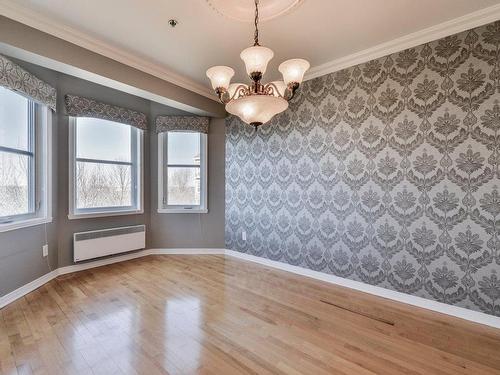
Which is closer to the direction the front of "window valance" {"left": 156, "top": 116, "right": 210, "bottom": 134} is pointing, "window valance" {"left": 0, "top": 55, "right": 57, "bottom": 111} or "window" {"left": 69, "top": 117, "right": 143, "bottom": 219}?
the window valance

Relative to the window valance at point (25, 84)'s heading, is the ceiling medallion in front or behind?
in front

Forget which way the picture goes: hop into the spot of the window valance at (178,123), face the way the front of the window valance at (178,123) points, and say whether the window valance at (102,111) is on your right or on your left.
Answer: on your right

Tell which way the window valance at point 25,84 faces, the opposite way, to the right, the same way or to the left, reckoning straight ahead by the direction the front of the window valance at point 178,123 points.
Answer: to the left

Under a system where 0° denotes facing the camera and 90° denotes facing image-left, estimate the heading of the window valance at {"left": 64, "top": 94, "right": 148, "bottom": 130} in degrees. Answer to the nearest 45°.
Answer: approximately 315°

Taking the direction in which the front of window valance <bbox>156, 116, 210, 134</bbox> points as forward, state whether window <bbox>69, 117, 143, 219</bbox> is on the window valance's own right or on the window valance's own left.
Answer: on the window valance's own right

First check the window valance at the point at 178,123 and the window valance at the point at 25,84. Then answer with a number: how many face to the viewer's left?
0

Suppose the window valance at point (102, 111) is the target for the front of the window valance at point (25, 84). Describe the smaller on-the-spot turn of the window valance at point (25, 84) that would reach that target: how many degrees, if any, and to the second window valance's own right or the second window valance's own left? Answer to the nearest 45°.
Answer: approximately 90° to the second window valance's own left

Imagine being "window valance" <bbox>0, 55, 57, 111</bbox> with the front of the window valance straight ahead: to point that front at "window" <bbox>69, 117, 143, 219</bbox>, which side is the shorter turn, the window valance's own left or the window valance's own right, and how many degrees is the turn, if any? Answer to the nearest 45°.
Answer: approximately 90° to the window valance's own left

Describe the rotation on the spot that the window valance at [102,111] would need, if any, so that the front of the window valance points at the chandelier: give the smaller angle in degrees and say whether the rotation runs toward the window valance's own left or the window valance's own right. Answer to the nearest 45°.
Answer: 0° — it already faces it
